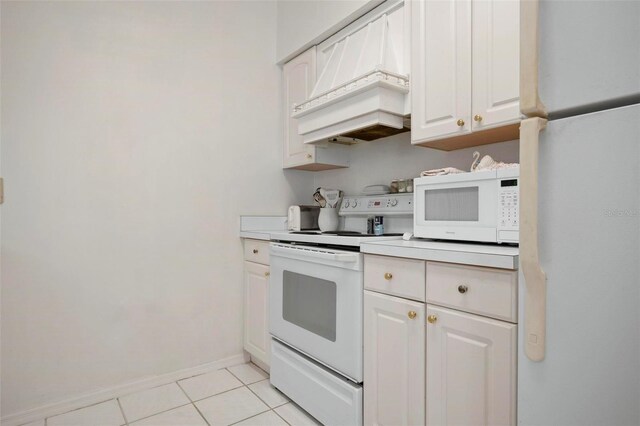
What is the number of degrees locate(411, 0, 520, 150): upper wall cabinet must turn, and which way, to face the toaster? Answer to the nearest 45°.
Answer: approximately 90° to its right

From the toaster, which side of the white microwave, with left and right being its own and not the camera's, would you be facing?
right

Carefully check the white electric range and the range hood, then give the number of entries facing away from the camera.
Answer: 0

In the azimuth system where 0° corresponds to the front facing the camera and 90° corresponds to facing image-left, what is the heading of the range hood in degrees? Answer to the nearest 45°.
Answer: approximately 45°

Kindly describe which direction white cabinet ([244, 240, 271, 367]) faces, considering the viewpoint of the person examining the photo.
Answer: facing the viewer and to the left of the viewer

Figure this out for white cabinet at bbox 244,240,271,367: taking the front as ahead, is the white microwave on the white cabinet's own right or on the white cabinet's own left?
on the white cabinet's own left

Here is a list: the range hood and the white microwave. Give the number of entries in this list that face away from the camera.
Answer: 0

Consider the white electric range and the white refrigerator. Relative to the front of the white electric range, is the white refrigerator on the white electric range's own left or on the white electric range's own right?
on the white electric range's own left

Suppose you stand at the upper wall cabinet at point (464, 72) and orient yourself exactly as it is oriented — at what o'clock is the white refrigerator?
The white refrigerator is roughly at 10 o'clock from the upper wall cabinet.

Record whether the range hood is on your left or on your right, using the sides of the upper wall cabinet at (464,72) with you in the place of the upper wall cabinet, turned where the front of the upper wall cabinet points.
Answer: on your right

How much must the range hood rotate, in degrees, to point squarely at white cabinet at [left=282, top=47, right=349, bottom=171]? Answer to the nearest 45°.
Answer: approximately 90° to its right
